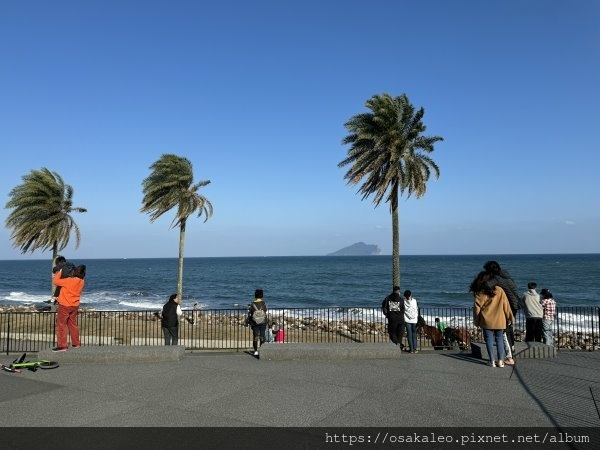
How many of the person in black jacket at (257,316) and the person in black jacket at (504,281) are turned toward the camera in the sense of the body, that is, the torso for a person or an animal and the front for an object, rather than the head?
0

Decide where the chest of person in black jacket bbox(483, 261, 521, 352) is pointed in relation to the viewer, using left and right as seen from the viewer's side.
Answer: facing away from the viewer and to the left of the viewer

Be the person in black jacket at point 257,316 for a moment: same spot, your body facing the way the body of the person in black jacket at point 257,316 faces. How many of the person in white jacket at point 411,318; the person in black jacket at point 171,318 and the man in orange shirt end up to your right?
1

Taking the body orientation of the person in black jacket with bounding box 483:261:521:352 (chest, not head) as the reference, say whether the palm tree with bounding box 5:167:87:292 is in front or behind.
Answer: in front

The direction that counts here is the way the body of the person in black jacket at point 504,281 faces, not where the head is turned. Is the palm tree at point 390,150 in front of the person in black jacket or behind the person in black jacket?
in front

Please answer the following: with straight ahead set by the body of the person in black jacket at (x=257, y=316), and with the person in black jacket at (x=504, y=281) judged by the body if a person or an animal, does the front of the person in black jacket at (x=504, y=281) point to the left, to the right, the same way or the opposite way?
the same way

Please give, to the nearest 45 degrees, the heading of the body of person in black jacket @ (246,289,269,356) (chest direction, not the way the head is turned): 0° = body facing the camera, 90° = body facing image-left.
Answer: approximately 180°

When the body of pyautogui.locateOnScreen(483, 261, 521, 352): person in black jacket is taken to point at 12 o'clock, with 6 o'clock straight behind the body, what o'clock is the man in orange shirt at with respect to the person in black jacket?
The man in orange shirt is roughly at 10 o'clock from the person in black jacket.

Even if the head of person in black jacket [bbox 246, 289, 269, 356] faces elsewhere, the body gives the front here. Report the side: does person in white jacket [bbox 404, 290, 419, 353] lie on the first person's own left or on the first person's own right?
on the first person's own right
